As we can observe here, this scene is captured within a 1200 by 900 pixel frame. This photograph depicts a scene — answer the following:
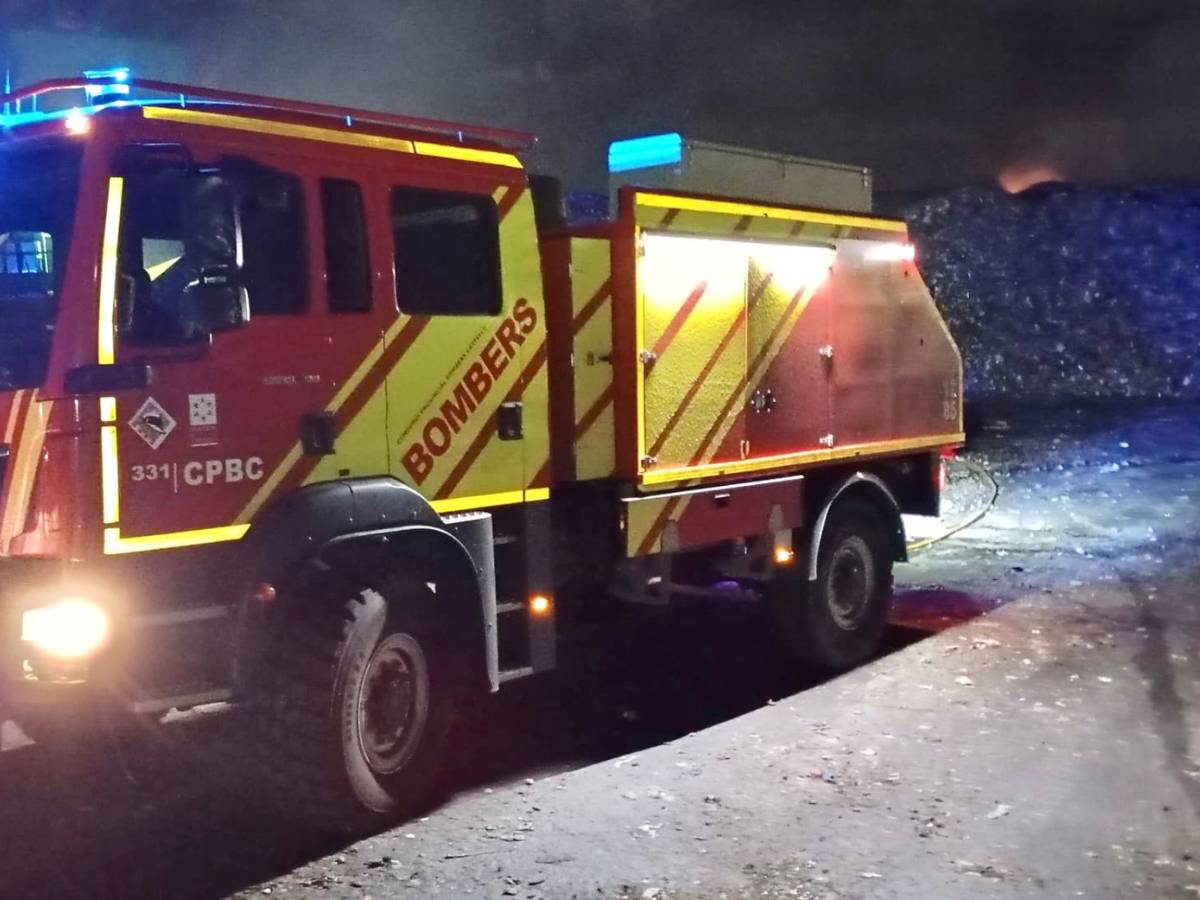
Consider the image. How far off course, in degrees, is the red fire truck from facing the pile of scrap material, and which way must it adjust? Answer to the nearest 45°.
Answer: approximately 180°

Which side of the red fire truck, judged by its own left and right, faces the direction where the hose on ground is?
back

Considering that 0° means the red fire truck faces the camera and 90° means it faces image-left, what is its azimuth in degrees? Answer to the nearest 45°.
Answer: approximately 45°
